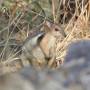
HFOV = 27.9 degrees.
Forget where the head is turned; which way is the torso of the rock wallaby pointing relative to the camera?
to the viewer's right
